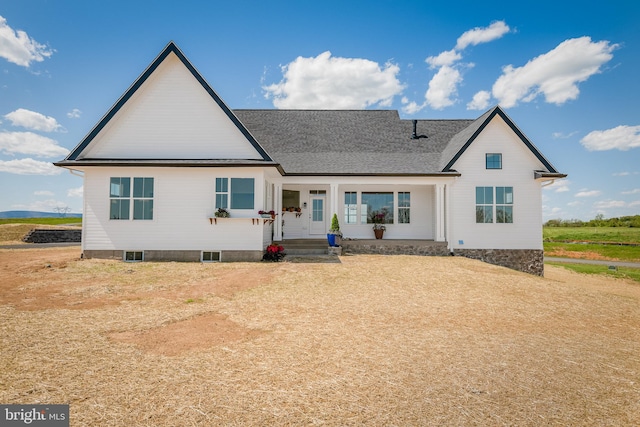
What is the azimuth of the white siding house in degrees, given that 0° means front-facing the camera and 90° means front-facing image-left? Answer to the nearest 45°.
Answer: approximately 0°
